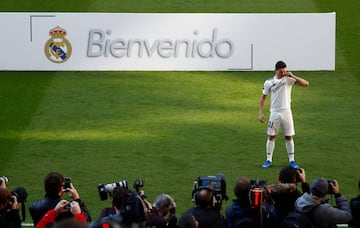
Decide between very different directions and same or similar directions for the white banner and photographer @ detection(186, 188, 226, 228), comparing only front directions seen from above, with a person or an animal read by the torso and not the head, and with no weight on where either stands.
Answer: very different directions

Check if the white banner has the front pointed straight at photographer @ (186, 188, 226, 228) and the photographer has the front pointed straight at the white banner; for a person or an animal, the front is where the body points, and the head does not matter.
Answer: yes

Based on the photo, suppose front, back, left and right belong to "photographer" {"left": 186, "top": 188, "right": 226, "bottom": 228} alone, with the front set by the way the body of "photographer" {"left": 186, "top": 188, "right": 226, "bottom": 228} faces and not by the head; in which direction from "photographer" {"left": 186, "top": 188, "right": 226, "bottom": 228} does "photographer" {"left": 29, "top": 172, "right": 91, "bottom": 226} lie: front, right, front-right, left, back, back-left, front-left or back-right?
left

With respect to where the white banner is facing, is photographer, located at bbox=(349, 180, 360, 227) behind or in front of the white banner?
in front

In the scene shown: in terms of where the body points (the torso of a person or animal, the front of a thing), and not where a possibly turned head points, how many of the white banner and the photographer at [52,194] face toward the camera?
1

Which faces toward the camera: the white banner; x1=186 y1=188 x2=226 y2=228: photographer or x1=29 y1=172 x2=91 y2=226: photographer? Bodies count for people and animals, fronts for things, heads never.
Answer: the white banner

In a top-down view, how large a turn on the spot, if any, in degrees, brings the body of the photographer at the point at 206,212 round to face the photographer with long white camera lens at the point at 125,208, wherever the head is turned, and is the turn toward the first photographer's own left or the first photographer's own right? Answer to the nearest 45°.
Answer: approximately 135° to the first photographer's own left

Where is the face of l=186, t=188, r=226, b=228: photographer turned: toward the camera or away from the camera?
away from the camera

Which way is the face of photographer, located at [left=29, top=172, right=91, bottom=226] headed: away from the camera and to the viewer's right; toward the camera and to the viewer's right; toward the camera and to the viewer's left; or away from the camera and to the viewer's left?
away from the camera and to the viewer's right

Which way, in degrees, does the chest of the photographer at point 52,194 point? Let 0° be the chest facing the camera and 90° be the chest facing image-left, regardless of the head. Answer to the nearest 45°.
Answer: approximately 225°

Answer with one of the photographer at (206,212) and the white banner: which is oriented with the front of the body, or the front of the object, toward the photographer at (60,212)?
the white banner

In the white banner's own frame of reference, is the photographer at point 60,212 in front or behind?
in front

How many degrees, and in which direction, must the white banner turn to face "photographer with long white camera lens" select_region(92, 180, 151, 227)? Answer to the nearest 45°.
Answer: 0° — it already faces them

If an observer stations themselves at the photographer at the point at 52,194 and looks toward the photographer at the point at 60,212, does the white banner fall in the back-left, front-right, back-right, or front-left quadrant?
back-left

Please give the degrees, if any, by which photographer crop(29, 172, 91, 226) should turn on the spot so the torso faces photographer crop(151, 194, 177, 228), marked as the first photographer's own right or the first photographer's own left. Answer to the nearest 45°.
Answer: approximately 45° to the first photographer's own right

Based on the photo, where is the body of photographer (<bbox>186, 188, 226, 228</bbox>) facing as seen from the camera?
away from the camera
